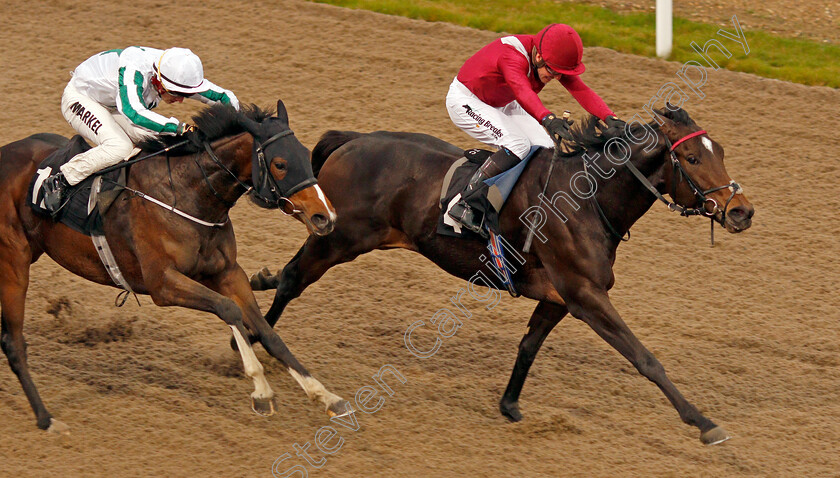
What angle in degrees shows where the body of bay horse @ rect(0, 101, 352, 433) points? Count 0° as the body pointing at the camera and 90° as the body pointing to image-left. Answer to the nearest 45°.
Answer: approximately 315°

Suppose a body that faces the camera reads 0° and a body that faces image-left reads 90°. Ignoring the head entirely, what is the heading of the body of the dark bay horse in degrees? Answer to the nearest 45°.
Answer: approximately 315°

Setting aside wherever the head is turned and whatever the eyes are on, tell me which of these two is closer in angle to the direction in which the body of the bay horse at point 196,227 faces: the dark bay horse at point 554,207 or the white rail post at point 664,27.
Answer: the dark bay horse

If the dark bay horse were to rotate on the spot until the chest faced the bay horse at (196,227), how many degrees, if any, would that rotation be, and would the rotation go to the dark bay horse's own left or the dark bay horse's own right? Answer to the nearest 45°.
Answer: approximately 135° to the dark bay horse's own right

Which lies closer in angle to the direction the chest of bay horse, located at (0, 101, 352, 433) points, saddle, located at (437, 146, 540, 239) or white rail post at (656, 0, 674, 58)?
the saddle

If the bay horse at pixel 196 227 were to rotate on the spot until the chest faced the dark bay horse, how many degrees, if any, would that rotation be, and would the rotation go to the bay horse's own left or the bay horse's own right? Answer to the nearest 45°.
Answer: approximately 45° to the bay horse's own left

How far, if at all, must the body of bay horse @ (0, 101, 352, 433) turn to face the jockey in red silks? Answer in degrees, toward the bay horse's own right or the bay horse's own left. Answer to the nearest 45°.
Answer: approximately 45° to the bay horse's own left

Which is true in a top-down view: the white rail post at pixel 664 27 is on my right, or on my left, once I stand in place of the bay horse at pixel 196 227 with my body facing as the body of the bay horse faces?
on my left
